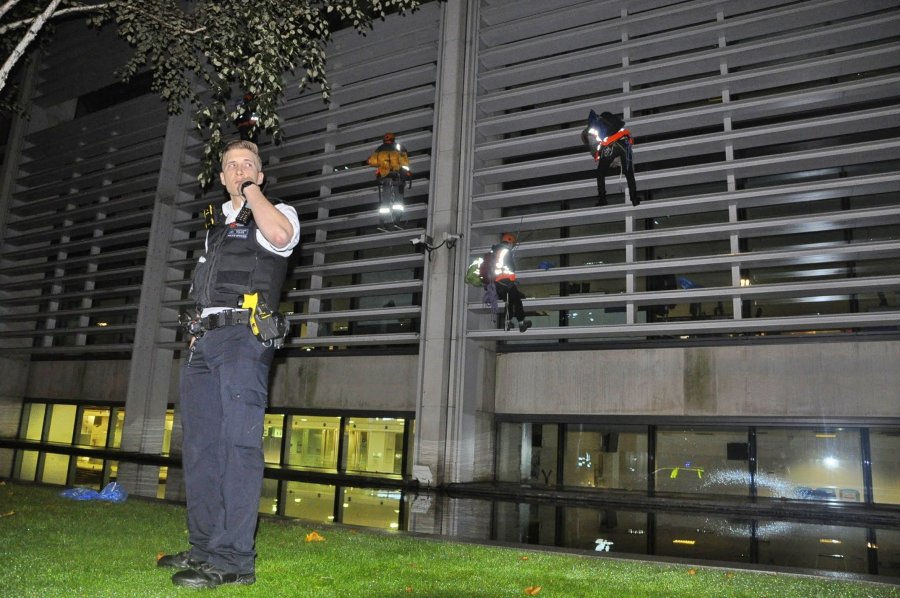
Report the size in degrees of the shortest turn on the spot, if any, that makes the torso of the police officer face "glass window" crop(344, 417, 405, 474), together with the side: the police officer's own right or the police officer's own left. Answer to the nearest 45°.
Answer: approximately 135° to the police officer's own right

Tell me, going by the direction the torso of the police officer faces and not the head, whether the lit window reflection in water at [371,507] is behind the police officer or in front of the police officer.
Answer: behind

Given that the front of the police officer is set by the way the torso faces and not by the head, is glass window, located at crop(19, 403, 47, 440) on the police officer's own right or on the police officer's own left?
on the police officer's own right

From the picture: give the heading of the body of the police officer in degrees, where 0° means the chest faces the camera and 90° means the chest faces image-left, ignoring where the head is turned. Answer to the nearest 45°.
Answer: approximately 45°

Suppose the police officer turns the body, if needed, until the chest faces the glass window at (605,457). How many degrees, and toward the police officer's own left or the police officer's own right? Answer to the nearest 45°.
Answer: approximately 180°

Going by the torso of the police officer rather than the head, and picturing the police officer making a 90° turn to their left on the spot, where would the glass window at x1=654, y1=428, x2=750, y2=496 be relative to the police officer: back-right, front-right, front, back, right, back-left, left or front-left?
left

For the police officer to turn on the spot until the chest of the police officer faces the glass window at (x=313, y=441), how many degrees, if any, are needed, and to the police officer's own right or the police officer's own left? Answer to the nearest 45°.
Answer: approximately 135° to the police officer's own right

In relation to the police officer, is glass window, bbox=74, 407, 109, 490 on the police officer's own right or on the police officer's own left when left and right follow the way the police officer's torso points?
on the police officer's own right

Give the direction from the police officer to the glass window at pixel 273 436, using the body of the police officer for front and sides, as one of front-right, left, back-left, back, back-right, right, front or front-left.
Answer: back-right

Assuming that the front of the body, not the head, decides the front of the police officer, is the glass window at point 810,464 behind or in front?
behind

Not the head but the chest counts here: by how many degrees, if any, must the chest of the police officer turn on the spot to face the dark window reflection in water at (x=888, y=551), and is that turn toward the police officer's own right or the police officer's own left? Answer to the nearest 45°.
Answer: approximately 135° to the police officer's own left
